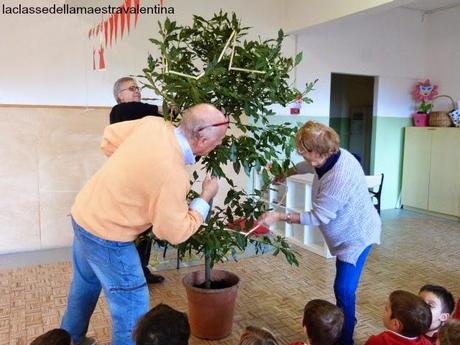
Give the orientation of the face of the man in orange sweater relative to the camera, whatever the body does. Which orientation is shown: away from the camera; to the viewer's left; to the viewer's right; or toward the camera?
to the viewer's right

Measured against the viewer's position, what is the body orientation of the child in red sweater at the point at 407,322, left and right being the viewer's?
facing away from the viewer and to the left of the viewer

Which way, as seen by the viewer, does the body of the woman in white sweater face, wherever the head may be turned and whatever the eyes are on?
to the viewer's left

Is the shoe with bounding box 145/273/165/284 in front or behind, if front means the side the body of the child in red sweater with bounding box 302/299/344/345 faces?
in front

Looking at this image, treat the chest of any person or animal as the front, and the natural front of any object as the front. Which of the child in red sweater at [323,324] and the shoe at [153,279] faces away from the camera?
the child in red sweater

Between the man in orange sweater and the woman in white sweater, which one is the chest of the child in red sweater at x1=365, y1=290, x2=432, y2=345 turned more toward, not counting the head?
the woman in white sweater

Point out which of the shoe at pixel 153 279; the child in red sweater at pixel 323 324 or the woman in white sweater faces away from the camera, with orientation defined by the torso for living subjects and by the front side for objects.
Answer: the child in red sweater

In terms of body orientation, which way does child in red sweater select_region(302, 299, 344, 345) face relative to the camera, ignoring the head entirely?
away from the camera

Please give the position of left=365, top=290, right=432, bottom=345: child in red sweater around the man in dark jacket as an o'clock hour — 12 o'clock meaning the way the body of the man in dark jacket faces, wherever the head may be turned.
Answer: The child in red sweater is roughly at 2 o'clock from the man in dark jacket.

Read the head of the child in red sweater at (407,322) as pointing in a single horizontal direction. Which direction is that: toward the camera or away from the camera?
away from the camera

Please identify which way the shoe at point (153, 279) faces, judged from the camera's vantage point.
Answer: facing to the right of the viewer

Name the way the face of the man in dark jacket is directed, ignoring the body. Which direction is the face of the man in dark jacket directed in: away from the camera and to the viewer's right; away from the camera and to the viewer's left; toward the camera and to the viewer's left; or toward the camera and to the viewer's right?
toward the camera and to the viewer's right

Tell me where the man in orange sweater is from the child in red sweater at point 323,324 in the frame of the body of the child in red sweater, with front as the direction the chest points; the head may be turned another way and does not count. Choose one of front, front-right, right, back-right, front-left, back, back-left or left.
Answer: left

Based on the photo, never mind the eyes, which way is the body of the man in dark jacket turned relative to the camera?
to the viewer's right
